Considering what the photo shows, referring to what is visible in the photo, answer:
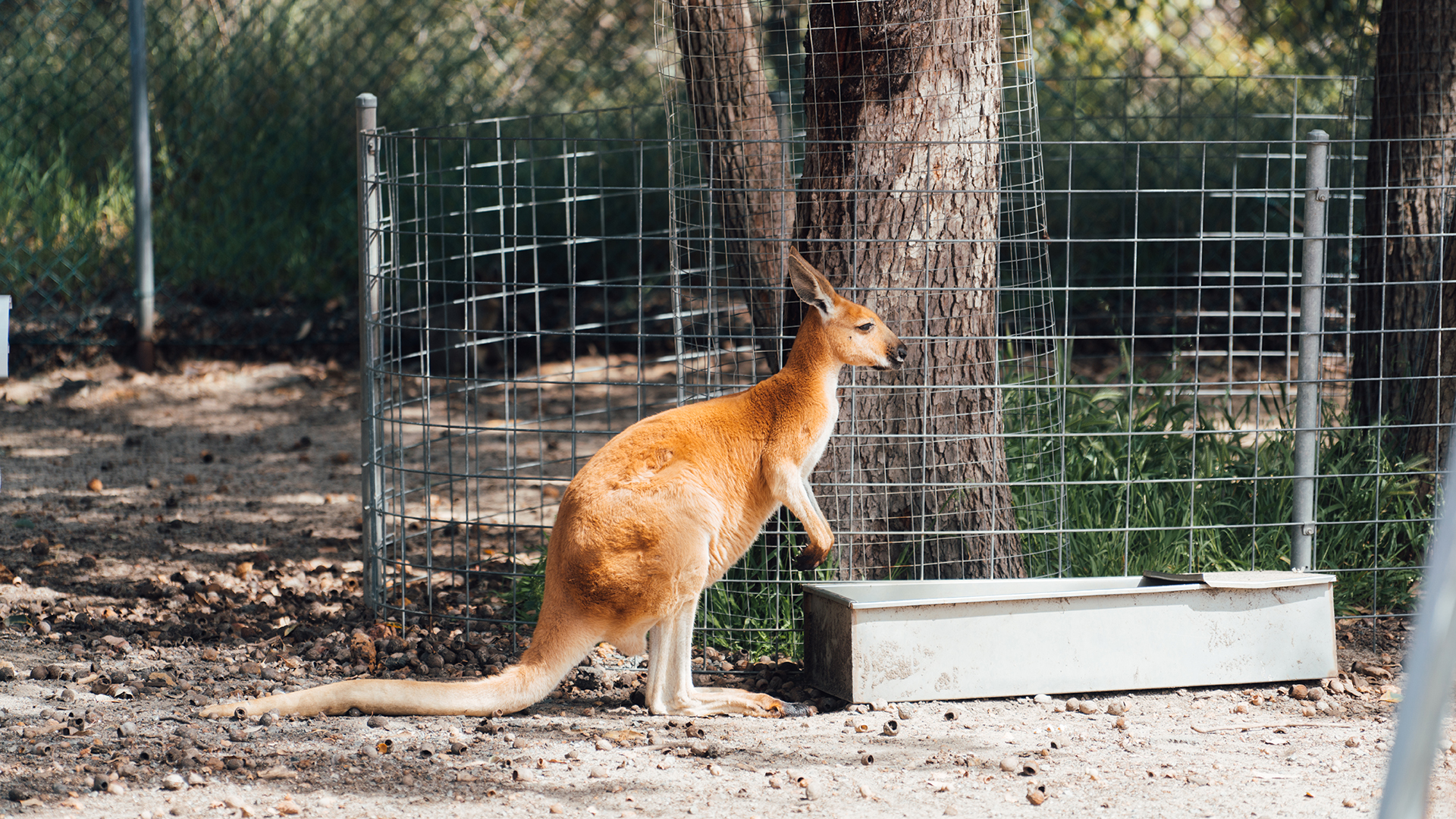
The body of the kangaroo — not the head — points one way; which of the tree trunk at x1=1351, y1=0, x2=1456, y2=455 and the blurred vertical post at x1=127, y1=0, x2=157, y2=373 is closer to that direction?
the tree trunk

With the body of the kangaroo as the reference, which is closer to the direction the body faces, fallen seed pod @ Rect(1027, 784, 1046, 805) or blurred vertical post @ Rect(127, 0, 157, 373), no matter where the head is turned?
the fallen seed pod

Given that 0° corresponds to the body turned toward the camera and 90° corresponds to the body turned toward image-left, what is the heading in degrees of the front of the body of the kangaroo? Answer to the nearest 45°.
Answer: approximately 270°
